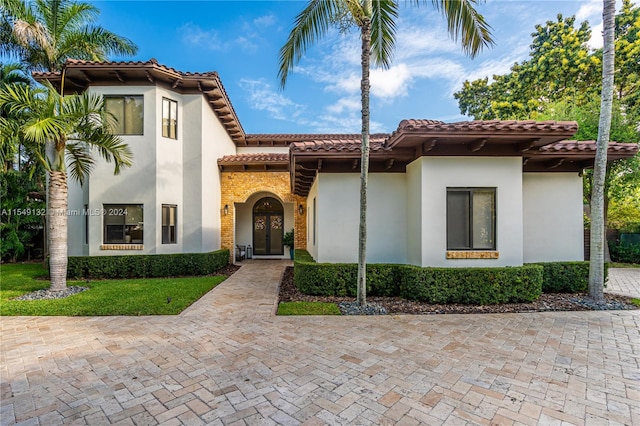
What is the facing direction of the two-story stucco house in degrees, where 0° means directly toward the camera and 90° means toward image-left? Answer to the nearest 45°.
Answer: approximately 0°

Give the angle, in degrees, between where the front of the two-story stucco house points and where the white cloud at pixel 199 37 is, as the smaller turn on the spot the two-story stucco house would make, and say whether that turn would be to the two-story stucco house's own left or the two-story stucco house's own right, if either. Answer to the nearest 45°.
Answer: approximately 135° to the two-story stucco house's own right

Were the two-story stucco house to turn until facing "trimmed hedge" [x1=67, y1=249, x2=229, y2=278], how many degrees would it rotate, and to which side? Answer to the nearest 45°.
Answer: approximately 90° to its right

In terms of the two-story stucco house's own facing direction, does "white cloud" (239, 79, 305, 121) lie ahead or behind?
behind

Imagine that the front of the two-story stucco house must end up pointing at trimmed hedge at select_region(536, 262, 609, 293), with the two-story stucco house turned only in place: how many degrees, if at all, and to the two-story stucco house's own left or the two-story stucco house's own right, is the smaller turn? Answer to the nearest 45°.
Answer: approximately 90° to the two-story stucco house's own left

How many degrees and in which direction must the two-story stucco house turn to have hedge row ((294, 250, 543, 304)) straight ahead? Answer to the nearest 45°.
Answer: approximately 45° to its left
